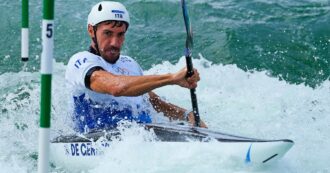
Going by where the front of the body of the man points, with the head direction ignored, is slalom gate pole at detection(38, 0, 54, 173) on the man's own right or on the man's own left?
on the man's own right
